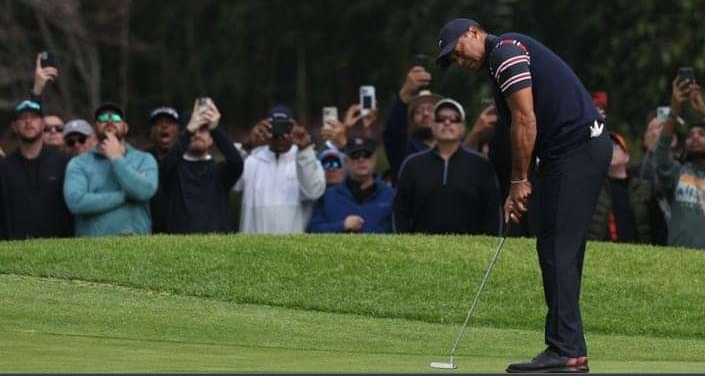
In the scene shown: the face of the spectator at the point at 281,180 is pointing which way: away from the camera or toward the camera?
toward the camera

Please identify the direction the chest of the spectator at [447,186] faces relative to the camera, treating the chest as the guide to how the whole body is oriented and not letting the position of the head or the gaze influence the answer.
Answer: toward the camera

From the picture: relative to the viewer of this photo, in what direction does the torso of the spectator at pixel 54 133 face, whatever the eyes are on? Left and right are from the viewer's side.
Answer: facing the viewer

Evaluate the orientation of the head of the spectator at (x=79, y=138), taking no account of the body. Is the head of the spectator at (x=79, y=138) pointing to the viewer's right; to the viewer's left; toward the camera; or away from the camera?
toward the camera

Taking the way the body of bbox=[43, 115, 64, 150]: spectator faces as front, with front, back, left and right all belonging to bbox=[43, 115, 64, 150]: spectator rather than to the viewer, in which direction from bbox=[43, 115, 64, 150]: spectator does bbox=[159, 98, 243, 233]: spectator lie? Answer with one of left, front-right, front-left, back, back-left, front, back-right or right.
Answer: front-left

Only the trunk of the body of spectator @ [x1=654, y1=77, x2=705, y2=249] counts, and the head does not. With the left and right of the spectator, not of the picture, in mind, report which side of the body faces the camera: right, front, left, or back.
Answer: front

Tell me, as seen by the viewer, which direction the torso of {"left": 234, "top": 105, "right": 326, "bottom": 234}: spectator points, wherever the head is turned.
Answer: toward the camera

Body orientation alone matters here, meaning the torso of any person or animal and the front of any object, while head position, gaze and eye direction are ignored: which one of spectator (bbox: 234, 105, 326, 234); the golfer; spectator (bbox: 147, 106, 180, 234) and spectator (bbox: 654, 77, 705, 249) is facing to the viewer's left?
the golfer

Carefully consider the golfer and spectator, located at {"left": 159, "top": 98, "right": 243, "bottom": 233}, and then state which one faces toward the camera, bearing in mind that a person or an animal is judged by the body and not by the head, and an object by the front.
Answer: the spectator

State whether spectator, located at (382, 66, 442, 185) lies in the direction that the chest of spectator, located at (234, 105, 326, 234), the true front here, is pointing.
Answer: no

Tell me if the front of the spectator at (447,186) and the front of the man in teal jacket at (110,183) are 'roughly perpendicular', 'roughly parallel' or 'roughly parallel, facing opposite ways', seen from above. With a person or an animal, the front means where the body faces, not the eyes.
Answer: roughly parallel

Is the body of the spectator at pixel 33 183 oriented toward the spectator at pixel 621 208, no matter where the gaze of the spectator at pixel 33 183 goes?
no

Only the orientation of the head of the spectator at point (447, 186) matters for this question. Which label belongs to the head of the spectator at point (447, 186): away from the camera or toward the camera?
toward the camera

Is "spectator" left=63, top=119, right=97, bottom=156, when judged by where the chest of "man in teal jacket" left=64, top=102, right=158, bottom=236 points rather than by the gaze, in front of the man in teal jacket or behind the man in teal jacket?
behind

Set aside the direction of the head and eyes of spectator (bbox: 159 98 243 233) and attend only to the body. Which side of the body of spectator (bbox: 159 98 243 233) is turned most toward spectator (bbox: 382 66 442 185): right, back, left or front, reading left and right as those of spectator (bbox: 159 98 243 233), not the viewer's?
left

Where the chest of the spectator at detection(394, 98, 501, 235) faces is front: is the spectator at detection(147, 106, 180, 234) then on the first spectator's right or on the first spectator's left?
on the first spectator's right
